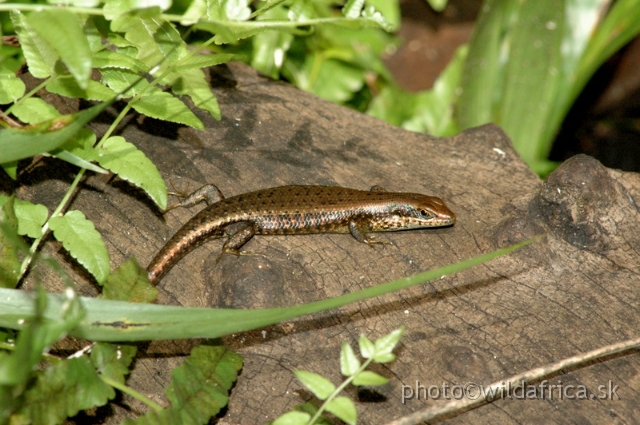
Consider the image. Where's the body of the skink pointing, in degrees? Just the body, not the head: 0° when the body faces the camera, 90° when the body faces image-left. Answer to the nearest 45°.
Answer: approximately 270°
